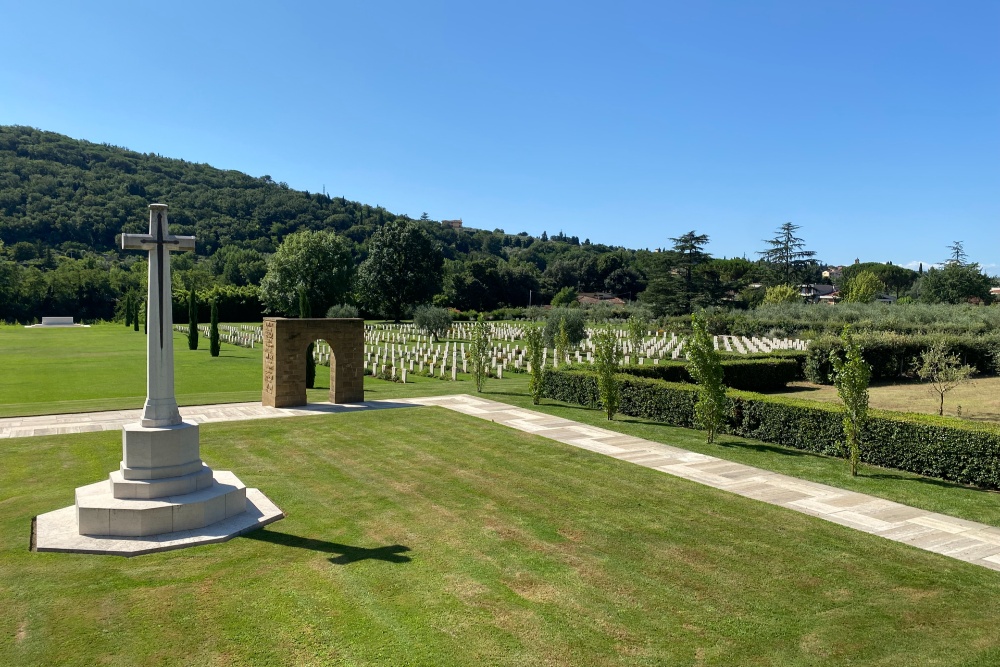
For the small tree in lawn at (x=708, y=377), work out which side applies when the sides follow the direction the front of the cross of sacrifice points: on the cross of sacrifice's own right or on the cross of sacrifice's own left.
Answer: on the cross of sacrifice's own left

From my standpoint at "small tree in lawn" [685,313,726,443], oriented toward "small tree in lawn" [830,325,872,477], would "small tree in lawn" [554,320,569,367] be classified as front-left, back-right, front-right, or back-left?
back-left

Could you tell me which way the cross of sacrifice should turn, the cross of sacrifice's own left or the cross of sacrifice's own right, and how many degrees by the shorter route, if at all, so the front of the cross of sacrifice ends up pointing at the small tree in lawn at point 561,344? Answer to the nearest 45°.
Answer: approximately 135° to the cross of sacrifice's own left

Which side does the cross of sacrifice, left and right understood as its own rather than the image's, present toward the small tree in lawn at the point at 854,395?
left

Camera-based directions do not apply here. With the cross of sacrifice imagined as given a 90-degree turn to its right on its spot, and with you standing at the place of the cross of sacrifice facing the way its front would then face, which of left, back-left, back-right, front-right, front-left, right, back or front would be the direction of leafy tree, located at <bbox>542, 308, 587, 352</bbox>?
back-right

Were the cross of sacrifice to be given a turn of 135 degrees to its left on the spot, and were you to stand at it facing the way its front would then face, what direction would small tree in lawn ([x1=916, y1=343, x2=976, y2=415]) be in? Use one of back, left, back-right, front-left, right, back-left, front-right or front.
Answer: front-right

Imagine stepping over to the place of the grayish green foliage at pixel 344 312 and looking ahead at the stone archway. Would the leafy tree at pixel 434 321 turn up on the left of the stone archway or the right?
left

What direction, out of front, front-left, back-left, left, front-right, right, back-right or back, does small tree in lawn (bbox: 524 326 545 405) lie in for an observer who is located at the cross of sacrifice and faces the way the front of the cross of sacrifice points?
back-left

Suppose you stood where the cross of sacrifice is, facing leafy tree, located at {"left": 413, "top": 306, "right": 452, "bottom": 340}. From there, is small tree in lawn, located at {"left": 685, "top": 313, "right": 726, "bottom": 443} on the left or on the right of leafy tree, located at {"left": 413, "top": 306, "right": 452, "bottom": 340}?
right

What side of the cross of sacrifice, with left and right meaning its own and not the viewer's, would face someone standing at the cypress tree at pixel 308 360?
back

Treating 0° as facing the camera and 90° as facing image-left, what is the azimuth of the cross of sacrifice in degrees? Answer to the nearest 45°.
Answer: approximately 0°
